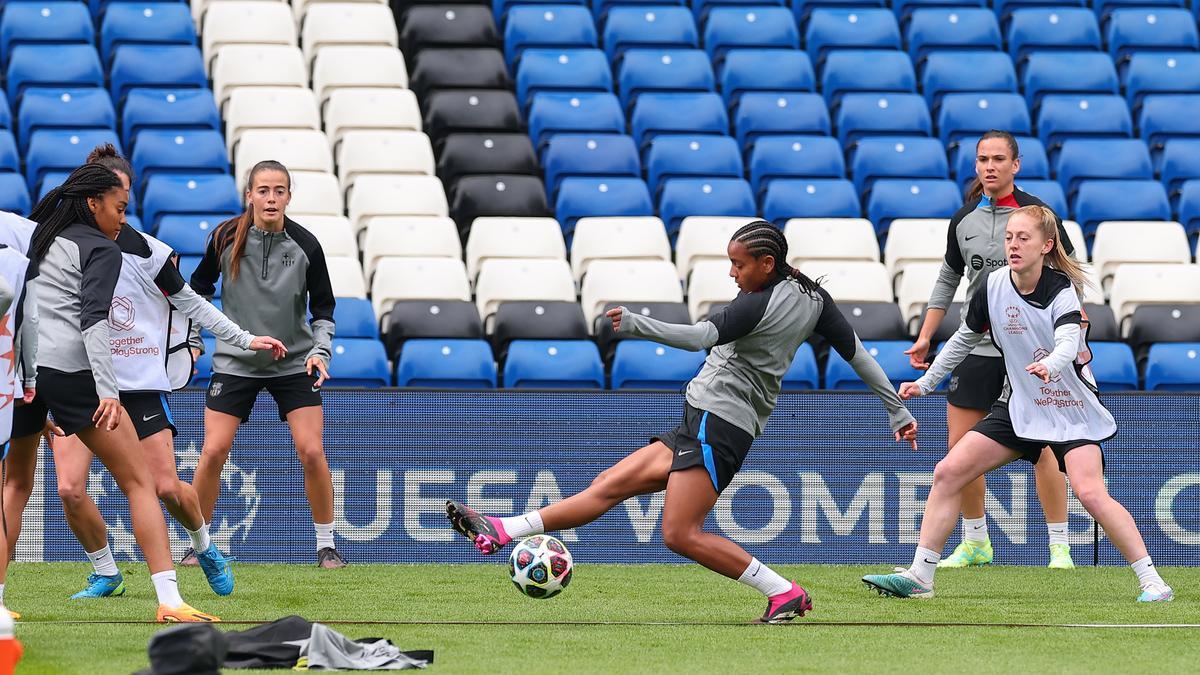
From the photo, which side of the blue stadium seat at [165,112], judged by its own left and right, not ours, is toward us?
front

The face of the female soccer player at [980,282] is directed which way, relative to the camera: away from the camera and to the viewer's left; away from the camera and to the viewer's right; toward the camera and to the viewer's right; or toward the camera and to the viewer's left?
toward the camera and to the viewer's left

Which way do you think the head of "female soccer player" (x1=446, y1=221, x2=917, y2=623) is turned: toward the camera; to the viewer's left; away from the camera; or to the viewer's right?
to the viewer's left

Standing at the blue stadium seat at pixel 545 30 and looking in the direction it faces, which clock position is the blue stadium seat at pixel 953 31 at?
the blue stadium seat at pixel 953 31 is roughly at 9 o'clock from the blue stadium seat at pixel 545 30.

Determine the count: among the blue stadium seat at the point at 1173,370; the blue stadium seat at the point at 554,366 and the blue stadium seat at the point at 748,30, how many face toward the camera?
3

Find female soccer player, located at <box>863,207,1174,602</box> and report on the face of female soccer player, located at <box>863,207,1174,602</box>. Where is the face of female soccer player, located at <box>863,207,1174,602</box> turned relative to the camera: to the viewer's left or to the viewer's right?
to the viewer's left

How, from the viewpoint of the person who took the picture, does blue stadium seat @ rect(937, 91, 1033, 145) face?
facing the viewer

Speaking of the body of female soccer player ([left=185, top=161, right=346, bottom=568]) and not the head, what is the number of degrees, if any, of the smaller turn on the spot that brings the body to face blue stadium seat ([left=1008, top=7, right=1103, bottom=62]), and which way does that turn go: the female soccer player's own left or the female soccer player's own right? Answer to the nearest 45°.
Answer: approximately 135° to the female soccer player's own left

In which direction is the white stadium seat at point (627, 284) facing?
toward the camera

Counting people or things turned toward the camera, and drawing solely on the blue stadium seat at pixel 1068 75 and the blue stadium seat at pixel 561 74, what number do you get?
2

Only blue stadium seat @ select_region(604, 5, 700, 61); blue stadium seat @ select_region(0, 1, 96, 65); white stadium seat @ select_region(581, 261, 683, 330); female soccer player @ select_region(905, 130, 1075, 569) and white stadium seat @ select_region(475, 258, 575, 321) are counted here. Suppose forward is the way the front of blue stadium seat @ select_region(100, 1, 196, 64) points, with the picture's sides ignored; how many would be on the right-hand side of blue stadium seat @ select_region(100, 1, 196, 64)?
1

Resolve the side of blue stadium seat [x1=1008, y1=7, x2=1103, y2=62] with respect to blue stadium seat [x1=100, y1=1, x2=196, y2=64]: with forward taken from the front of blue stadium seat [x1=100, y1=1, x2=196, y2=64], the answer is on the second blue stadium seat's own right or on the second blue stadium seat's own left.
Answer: on the second blue stadium seat's own left

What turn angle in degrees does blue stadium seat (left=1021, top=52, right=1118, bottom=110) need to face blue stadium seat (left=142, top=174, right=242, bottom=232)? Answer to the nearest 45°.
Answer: approximately 45° to its right

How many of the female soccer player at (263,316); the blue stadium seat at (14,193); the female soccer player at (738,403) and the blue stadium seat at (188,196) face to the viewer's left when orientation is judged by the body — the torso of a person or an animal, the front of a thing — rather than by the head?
1

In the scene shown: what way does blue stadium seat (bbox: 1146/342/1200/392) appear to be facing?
toward the camera

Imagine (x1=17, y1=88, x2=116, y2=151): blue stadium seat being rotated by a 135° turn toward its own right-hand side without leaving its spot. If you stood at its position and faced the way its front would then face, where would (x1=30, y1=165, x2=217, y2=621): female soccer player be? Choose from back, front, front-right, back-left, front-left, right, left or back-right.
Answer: back-left

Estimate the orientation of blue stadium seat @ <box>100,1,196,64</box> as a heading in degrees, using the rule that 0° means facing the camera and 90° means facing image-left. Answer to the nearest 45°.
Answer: approximately 0°
